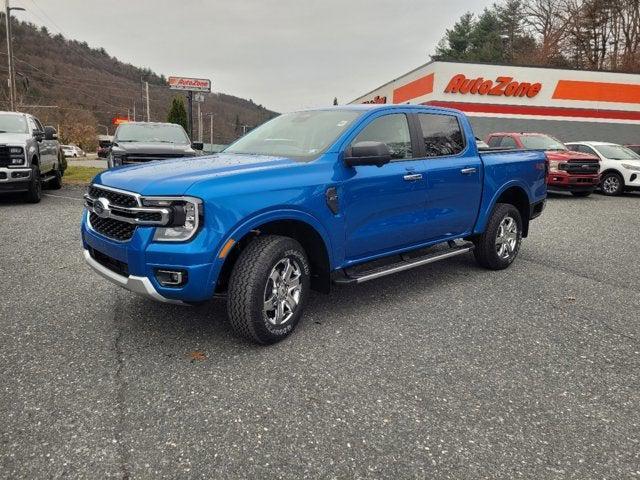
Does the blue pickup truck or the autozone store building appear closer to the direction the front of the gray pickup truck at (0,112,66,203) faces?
the blue pickup truck

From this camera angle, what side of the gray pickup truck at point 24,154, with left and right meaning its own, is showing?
front

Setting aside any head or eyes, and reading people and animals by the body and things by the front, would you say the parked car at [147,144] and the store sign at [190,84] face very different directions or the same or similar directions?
same or similar directions

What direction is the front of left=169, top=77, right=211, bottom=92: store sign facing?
toward the camera

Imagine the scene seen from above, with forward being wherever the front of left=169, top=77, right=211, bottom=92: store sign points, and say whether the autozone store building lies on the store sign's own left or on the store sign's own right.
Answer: on the store sign's own left

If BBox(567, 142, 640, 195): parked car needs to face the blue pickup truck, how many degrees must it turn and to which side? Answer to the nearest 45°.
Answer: approximately 45° to its right

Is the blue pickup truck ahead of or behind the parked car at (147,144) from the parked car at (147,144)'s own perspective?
ahead

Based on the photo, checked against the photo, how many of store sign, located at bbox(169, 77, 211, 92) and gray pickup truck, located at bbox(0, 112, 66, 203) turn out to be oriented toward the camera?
2

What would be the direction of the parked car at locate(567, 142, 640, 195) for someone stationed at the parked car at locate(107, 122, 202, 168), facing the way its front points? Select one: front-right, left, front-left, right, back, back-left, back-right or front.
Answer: left

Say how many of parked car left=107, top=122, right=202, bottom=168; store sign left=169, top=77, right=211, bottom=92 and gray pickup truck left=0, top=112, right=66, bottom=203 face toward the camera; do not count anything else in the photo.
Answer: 3

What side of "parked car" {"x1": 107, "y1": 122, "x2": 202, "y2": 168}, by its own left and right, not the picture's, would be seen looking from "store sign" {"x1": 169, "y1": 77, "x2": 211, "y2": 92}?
back

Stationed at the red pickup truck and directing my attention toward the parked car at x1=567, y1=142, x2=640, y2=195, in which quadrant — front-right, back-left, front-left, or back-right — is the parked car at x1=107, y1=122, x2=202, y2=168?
back-left

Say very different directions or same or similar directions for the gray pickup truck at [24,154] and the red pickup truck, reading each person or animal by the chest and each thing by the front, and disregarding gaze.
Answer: same or similar directions

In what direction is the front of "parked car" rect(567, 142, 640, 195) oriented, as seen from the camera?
facing the viewer and to the right of the viewer
